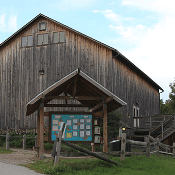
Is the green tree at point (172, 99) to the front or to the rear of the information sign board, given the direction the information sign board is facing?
to the rear

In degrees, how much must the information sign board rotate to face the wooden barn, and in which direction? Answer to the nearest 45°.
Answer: approximately 180°

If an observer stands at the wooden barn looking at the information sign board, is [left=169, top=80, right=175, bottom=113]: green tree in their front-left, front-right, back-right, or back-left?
back-left

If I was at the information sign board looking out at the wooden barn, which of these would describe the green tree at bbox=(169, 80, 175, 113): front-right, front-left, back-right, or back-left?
front-right

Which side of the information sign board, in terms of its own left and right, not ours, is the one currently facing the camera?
front
